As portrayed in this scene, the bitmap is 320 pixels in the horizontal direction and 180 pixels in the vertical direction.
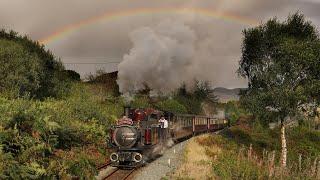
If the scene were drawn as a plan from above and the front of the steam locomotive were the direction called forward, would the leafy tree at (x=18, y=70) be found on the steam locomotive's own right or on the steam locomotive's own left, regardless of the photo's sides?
on the steam locomotive's own right

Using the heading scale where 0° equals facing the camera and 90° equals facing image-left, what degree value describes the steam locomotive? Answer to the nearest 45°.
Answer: approximately 45°
